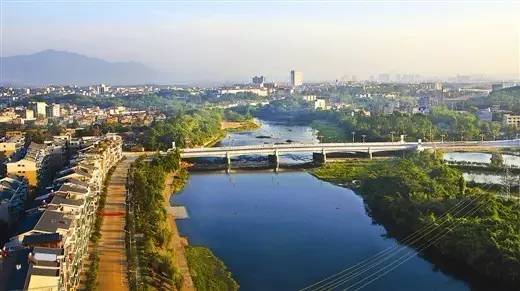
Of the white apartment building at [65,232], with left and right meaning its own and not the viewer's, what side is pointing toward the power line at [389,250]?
front

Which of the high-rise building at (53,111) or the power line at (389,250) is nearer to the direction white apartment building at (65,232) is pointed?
the power line

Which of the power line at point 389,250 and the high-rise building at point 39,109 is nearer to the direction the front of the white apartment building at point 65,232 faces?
the power line

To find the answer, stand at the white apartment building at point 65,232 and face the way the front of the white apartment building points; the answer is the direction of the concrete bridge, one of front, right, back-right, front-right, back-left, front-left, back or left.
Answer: front-left

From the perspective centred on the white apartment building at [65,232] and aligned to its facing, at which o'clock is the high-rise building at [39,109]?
The high-rise building is roughly at 9 o'clock from the white apartment building.

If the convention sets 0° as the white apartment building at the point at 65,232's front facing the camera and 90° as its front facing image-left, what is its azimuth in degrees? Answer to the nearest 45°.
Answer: approximately 270°

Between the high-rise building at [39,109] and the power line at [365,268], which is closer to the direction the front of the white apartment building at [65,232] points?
the power line

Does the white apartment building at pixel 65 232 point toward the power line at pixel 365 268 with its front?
yes

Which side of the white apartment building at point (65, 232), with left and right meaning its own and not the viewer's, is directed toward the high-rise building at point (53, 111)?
left
